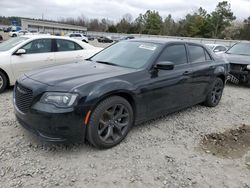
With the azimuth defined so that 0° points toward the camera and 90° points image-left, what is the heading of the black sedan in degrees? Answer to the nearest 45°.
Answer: approximately 45°

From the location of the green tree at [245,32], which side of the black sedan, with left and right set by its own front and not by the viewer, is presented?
back

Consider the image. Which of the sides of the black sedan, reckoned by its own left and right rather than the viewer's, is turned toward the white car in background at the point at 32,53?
right

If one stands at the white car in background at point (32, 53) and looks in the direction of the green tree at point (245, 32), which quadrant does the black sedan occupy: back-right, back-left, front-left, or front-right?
back-right

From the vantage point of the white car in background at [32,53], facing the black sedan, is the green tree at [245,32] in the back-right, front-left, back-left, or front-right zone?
back-left
